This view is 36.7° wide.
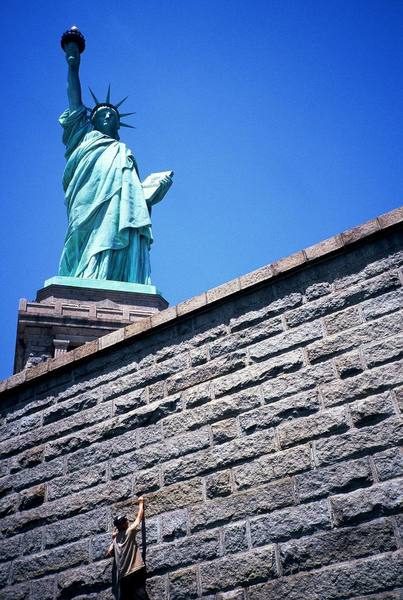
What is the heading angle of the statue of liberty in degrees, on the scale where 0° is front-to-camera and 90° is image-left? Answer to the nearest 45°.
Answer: approximately 315°
